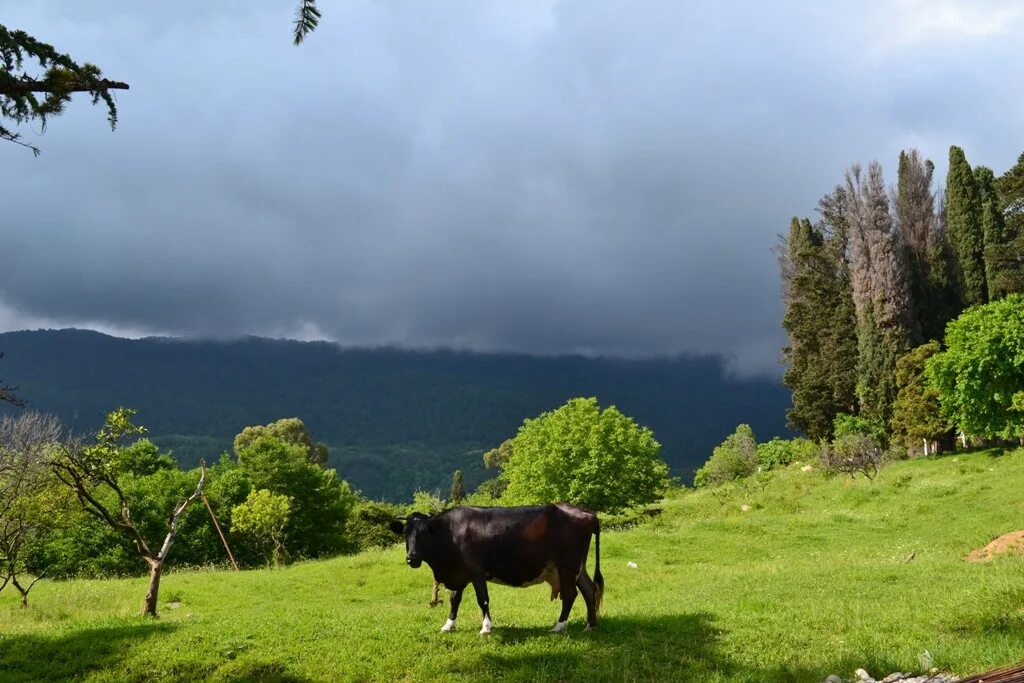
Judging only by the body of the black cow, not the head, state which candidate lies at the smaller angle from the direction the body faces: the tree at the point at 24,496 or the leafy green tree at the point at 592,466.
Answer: the tree

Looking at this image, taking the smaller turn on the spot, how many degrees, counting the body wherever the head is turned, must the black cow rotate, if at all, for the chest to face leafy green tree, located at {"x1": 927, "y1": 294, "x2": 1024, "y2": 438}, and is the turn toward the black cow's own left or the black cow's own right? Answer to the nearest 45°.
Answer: approximately 135° to the black cow's own right

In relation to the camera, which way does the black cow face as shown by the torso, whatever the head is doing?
to the viewer's left

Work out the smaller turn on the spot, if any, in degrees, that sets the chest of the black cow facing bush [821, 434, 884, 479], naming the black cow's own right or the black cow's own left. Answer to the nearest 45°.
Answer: approximately 135° to the black cow's own right

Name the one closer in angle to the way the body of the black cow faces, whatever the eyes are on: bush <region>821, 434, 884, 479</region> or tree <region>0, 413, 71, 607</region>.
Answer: the tree

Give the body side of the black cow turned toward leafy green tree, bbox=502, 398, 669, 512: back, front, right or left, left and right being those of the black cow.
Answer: right
